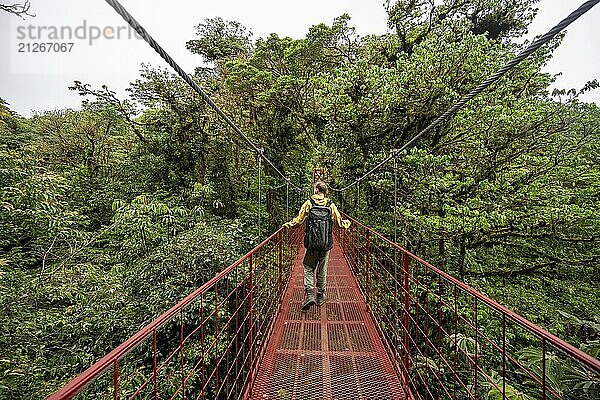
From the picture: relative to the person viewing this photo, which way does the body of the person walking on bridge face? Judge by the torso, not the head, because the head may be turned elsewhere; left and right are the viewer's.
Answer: facing away from the viewer
